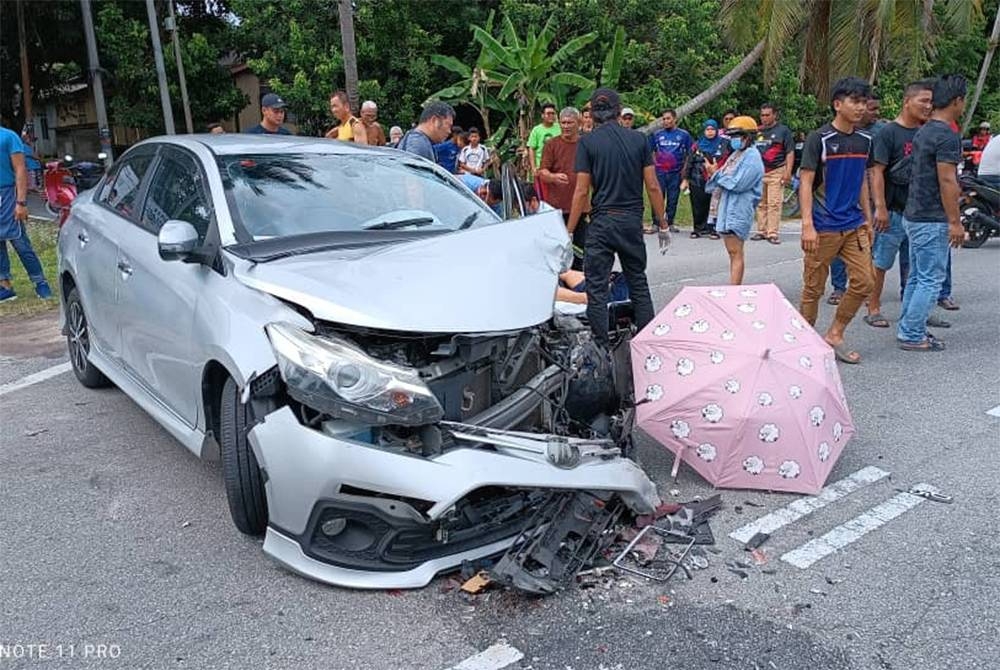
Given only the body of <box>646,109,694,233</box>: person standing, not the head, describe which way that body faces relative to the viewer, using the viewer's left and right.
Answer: facing the viewer

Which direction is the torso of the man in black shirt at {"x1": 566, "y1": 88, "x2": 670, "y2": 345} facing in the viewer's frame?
away from the camera

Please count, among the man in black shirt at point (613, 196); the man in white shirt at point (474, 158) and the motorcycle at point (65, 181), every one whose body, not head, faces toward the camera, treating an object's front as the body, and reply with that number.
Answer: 1

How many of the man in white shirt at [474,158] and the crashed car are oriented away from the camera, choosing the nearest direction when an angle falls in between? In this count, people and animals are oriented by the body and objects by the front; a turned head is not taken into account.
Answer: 0

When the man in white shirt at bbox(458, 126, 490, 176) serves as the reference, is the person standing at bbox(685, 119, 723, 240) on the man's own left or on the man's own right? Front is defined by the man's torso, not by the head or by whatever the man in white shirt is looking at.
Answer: on the man's own left

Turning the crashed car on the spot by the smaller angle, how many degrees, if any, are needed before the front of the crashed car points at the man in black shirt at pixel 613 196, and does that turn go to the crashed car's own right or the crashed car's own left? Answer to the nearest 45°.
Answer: approximately 90° to the crashed car's own left

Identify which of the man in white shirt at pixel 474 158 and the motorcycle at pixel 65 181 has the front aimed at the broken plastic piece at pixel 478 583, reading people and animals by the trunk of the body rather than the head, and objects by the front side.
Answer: the man in white shirt

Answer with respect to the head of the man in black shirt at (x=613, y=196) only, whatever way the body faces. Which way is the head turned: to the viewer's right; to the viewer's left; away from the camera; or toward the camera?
away from the camera

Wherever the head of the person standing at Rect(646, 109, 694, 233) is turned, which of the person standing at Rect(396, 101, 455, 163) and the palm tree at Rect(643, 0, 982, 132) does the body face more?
the person standing
